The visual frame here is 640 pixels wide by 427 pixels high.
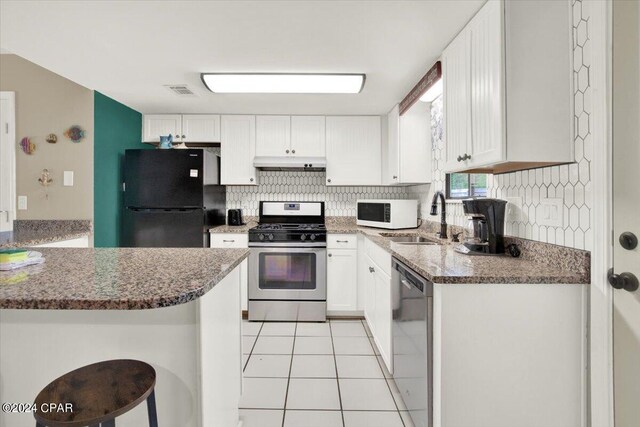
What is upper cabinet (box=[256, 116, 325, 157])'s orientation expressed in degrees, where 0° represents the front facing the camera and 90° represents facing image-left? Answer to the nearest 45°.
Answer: approximately 0°

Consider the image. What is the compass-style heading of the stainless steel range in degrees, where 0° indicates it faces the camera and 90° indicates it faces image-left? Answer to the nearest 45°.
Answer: approximately 0°

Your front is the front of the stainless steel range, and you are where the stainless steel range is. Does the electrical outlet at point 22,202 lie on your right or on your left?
on your right

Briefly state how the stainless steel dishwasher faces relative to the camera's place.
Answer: facing to the left of the viewer

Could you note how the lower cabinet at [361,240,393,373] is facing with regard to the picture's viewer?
facing to the left of the viewer
